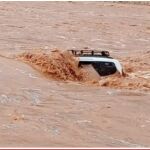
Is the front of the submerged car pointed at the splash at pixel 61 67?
yes

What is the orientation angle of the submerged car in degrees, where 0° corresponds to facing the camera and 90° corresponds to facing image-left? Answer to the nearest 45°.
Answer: approximately 90°
